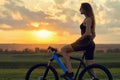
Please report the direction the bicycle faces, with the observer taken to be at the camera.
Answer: facing to the left of the viewer

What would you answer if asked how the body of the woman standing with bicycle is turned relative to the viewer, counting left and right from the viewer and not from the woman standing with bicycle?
facing to the left of the viewer
